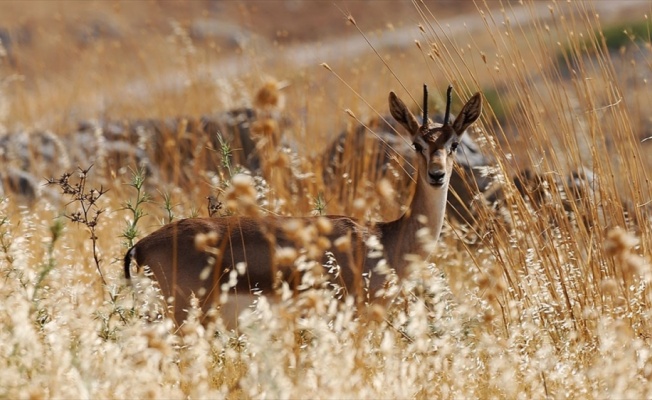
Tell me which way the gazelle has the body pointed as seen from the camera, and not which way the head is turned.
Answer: to the viewer's right
